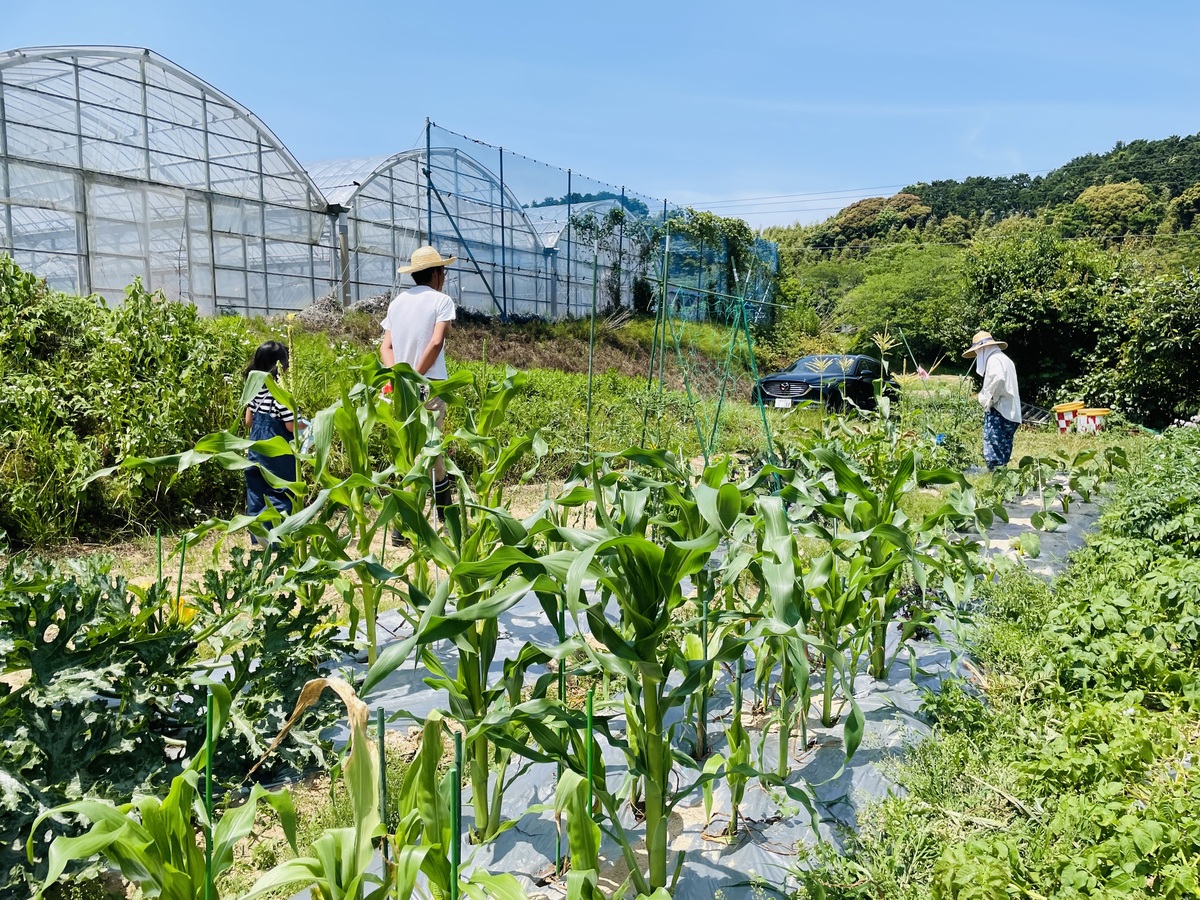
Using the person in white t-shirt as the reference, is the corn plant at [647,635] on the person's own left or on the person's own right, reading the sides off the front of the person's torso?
on the person's own right

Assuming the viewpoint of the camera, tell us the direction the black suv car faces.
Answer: facing the viewer and to the left of the viewer

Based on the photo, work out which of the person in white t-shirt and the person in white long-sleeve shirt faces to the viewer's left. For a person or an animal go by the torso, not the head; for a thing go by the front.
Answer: the person in white long-sleeve shirt

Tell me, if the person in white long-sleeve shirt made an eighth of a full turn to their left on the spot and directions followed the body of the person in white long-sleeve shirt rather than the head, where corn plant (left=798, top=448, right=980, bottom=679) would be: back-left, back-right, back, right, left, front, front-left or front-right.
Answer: front-left

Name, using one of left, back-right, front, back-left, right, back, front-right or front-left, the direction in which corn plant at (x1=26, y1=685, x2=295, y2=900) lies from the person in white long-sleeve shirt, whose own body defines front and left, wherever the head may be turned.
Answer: left

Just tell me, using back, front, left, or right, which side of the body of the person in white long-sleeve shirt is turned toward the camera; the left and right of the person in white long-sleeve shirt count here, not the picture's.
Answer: left

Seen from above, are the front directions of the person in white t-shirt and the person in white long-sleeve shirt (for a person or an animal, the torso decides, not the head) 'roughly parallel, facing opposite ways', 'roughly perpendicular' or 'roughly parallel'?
roughly perpendicular

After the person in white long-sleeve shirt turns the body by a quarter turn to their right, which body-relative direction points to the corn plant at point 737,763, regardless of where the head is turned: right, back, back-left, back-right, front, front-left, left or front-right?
back

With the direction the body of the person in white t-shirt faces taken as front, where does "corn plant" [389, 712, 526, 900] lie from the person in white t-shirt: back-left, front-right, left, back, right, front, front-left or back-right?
back-right

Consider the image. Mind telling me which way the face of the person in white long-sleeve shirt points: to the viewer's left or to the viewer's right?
to the viewer's left

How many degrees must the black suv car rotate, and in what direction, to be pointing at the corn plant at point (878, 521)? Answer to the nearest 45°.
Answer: approximately 45° to its left

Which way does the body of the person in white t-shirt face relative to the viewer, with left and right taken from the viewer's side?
facing away from the viewer and to the right of the viewer

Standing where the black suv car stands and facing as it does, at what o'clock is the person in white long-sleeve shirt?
The person in white long-sleeve shirt is roughly at 10 o'clock from the black suv car.

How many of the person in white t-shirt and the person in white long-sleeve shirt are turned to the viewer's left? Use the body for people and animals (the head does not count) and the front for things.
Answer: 1

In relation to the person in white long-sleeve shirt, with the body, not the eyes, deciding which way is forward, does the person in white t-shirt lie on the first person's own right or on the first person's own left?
on the first person's own left
